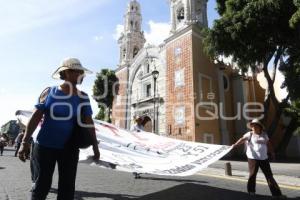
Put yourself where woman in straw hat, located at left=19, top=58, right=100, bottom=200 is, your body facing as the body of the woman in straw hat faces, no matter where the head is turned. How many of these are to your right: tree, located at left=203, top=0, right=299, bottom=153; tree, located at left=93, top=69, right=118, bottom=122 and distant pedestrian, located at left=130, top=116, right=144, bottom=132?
0

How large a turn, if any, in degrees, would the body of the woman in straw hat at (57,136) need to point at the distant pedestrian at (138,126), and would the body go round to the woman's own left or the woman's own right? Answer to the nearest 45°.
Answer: approximately 90° to the woman's own left

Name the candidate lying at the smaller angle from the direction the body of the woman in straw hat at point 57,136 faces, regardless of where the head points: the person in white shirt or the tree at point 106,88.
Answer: the person in white shirt

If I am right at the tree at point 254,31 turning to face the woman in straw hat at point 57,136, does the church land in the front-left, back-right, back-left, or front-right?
back-right

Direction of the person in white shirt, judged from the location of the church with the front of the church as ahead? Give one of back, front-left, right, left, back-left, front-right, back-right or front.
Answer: front-left

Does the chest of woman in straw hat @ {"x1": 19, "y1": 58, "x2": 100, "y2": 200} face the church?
no

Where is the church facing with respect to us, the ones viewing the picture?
facing the viewer and to the left of the viewer

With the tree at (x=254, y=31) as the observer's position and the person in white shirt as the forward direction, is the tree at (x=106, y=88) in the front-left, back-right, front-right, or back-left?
back-right

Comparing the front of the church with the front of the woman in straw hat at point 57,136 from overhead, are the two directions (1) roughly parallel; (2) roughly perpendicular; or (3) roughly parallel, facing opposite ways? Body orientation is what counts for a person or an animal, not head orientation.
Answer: roughly perpendicular

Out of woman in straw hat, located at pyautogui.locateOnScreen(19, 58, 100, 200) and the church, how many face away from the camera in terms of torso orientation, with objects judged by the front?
0

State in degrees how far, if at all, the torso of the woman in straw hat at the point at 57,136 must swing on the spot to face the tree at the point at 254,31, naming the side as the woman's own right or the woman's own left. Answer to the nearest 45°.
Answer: approximately 90° to the woman's own left

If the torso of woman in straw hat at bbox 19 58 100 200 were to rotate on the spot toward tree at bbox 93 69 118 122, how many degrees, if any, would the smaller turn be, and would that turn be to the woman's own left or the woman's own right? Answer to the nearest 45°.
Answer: approximately 135° to the woman's own left

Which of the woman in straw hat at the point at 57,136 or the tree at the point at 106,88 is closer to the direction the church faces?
the woman in straw hat

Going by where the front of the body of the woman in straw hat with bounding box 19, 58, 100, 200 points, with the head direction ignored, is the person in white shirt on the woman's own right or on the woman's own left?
on the woman's own left

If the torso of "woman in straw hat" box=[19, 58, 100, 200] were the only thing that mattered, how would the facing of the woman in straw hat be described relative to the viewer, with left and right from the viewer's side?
facing the viewer and to the right of the viewer

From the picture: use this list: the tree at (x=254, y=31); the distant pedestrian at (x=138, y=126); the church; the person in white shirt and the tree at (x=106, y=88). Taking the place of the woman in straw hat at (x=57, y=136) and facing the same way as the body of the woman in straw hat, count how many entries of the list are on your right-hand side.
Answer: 0
